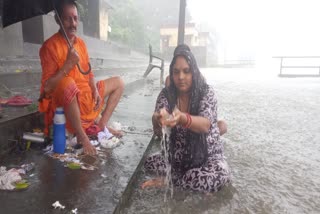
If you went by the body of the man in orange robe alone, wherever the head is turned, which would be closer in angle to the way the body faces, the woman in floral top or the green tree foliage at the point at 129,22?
the woman in floral top

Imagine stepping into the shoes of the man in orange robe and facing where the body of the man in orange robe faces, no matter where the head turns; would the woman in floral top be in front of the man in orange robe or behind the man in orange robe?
in front

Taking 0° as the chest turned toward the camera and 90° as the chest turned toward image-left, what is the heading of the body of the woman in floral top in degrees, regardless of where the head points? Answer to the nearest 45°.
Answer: approximately 45°

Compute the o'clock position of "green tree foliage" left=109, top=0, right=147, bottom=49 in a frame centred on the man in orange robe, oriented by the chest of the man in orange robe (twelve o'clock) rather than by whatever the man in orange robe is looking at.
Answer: The green tree foliage is roughly at 8 o'clock from the man in orange robe.

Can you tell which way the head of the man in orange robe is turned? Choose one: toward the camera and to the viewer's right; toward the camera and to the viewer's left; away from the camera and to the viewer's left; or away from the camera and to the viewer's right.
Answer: toward the camera and to the viewer's right

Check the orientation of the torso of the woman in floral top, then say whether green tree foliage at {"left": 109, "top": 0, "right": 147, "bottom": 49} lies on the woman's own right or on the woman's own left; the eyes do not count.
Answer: on the woman's own right

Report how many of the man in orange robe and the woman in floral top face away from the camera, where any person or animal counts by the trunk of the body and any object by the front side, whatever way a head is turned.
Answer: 0

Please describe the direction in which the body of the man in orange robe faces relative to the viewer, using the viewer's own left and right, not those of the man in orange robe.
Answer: facing the viewer and to the right of the viewer

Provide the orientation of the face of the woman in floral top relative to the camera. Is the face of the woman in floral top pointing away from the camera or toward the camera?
toward the camera

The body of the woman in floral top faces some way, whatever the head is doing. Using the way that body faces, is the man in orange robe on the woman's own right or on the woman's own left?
on the woman's own right

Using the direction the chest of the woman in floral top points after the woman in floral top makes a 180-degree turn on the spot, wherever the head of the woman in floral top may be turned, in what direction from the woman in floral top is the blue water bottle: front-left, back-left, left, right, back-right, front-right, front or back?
back-left

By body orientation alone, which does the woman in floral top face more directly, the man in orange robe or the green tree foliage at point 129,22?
the man in orange robe
